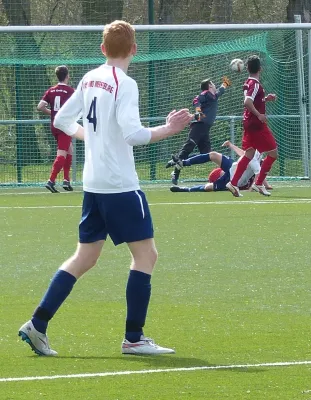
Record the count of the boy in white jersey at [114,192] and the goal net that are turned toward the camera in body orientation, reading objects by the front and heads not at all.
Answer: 1

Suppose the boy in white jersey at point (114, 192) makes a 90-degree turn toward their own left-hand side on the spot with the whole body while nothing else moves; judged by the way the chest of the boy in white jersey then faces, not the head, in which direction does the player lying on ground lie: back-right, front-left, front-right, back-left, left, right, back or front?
front-right

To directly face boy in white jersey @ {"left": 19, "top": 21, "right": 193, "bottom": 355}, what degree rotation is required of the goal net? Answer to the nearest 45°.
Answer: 0° — it already faces them

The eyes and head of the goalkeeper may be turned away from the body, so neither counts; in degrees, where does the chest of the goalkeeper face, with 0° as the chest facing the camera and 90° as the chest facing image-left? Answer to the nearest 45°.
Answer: approximately 315°

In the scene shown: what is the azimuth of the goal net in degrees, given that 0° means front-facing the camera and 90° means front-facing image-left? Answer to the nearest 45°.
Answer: approximately 0°

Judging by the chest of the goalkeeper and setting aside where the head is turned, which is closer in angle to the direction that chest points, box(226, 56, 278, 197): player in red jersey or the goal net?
the player in red jersey

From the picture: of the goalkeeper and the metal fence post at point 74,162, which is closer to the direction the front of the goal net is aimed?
the goalkeeper

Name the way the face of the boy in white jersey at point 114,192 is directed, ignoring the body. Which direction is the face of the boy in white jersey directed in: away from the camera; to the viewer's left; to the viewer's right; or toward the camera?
away from the camera

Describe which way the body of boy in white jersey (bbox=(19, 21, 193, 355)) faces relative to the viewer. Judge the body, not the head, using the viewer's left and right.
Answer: facing away from the viewer and to the right of the viewer

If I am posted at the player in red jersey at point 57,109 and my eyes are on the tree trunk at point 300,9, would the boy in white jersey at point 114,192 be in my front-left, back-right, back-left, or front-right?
back-right

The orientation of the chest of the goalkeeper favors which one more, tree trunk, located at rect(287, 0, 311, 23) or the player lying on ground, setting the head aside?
the player lying on ground

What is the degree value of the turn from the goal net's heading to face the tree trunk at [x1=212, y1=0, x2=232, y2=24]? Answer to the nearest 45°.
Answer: approximately 180°
